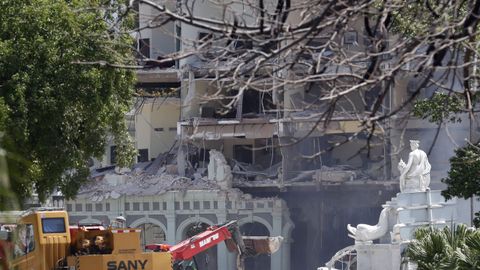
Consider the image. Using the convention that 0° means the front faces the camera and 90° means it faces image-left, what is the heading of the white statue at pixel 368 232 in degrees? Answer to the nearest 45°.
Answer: approximately 90°

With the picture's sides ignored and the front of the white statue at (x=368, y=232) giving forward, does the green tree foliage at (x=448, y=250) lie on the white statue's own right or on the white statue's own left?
on the white statue's own left

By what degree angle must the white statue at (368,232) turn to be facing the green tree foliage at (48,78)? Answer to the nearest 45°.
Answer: approximately 45° to its left
